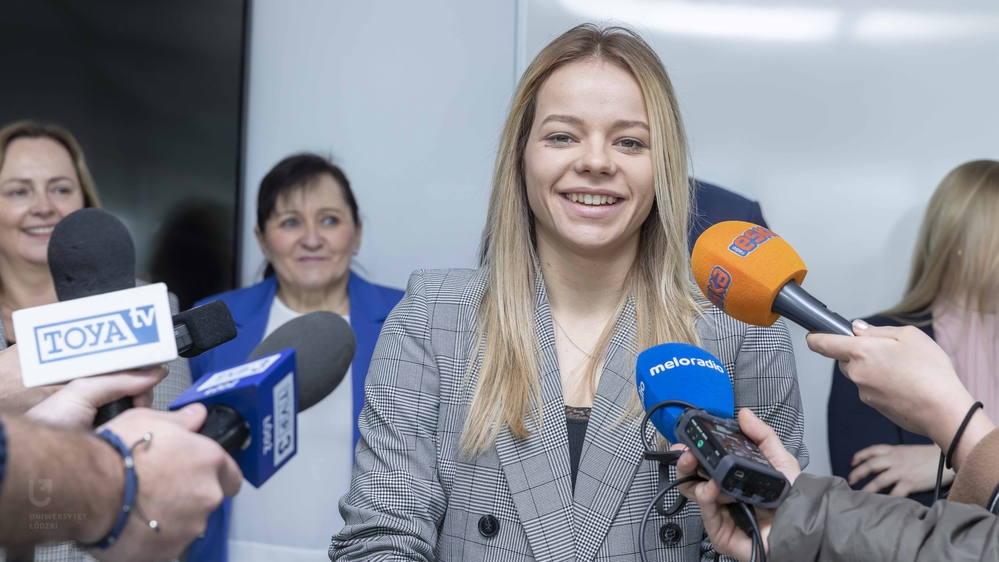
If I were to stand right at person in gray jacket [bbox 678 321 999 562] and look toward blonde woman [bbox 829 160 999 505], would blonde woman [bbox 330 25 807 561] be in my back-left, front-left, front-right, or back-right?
front-left

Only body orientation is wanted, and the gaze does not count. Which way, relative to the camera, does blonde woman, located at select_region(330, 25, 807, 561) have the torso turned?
toward the camera

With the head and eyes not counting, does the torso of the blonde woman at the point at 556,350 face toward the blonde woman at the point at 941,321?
no

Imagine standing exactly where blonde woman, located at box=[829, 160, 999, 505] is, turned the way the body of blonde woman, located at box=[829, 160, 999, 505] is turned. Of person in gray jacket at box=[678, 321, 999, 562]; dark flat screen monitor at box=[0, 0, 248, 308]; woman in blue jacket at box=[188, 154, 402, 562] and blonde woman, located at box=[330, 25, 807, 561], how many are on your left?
0

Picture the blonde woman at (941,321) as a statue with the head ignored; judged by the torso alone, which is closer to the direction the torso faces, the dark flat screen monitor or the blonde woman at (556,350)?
the blonde woman

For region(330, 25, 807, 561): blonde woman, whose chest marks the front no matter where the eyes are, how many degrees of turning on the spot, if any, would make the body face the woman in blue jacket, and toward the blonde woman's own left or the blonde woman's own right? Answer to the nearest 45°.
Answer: approximately 135° to the blonde woman's own right

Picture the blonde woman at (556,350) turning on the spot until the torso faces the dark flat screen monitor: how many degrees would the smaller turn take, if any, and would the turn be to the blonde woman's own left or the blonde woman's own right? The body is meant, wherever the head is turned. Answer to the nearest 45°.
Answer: approximately 135° to the blonde woman's own right

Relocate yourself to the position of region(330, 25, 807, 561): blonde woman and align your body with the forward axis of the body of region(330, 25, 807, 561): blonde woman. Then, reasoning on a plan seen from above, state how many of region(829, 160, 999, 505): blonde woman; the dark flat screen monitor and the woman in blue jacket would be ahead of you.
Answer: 0

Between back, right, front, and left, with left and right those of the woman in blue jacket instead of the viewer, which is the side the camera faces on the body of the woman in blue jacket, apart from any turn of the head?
front

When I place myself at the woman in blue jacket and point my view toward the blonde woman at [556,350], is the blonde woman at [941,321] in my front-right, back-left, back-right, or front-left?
front-left

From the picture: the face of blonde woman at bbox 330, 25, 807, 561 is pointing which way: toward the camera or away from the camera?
toward the camera

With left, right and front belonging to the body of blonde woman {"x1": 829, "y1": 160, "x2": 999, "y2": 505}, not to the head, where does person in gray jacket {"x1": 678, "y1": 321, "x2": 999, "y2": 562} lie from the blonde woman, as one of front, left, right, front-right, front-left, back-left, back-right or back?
front-right

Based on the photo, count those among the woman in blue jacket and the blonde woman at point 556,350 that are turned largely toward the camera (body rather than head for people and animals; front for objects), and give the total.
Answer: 2

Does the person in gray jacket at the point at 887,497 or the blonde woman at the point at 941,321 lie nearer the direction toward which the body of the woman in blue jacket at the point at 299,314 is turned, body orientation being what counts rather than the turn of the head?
the person in gray jacket

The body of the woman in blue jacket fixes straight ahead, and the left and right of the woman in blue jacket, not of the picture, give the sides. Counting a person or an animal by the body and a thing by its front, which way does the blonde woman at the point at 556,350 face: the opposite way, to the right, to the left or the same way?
the same way
